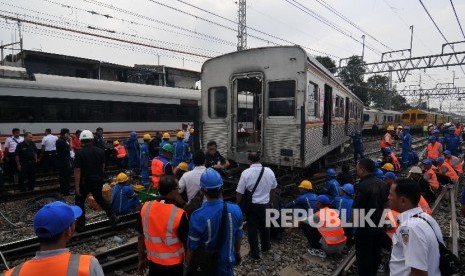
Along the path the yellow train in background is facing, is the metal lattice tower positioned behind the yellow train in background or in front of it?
in front

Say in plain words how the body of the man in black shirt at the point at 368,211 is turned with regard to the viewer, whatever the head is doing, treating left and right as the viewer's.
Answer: facing away from the viewer and to the left of the viewer

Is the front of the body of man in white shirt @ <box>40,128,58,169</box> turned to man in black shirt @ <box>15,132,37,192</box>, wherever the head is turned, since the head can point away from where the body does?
no

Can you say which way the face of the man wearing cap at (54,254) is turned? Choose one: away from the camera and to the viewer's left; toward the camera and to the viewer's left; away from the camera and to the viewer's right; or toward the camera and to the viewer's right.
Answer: away from the camera and to the viewer's right

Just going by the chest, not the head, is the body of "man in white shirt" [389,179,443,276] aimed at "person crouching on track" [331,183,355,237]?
no

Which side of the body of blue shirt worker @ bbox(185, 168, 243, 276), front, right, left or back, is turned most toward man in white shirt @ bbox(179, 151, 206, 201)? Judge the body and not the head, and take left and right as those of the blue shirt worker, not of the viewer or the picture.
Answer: front

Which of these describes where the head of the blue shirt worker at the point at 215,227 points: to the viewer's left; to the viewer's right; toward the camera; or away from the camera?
away from the camera

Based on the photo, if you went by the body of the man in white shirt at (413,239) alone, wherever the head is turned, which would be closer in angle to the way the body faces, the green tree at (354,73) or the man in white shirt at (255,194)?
the man in white shirt

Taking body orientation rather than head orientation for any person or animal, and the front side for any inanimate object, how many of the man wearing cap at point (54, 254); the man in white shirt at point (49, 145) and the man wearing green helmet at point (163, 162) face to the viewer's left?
0

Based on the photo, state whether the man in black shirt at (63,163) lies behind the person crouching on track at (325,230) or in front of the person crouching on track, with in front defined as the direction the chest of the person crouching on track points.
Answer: in front
